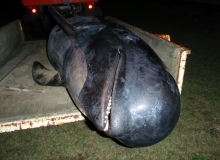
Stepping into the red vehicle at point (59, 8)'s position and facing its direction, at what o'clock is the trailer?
The trailer is roughly at 6 o'clock from the red vehicle.

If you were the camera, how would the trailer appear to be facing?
facing away from the viewer

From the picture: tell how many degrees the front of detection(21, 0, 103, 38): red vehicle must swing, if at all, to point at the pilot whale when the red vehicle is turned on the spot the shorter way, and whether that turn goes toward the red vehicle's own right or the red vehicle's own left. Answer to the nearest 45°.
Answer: approximately 180°

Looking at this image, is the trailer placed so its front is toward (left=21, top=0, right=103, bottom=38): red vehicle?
yes

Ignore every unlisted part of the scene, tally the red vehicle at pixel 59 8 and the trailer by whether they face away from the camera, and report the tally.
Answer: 2

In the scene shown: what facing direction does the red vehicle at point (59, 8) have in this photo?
away from the camera
